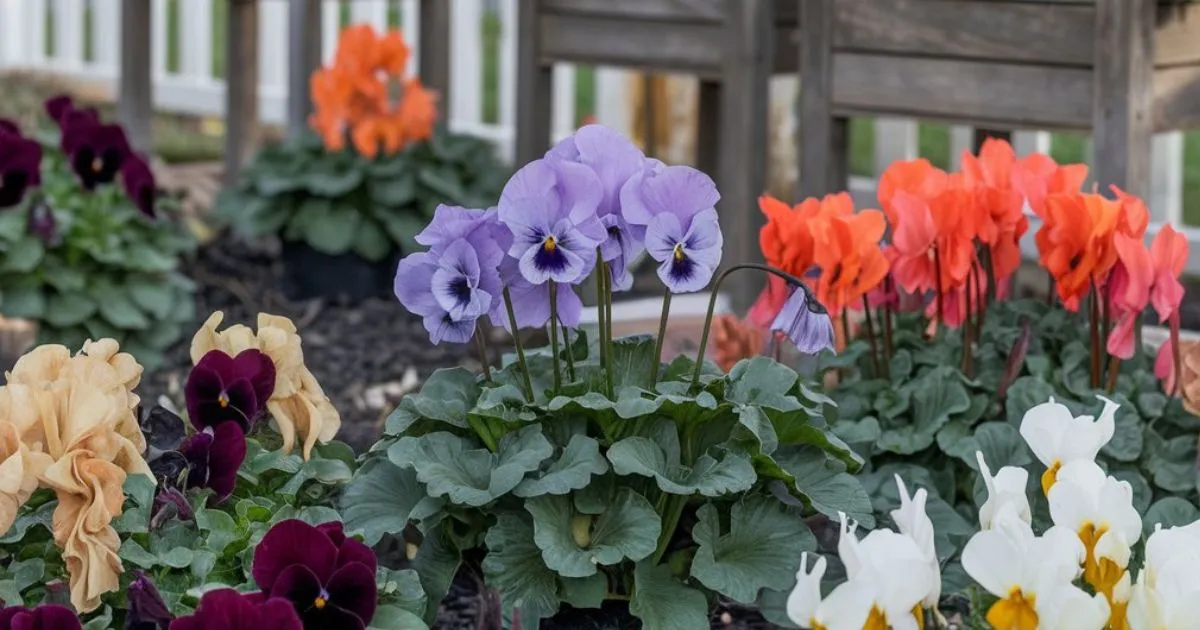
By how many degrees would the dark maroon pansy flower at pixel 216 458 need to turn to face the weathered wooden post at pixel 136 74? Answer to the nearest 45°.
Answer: approximately 135° to its right

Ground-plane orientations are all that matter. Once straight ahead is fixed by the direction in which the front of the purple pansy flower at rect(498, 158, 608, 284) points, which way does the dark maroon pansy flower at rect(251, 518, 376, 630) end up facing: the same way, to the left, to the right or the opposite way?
the same way

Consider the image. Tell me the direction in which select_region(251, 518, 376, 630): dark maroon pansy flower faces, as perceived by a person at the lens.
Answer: facing the viewer

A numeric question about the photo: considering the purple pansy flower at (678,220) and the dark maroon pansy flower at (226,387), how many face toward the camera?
2

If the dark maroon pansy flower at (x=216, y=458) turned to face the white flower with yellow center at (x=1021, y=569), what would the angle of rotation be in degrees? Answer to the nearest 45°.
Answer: approximately 90° to its left

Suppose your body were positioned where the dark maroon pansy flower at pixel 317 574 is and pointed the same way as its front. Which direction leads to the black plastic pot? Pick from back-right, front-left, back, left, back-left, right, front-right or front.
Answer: back

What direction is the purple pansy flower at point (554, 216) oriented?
toward the camera

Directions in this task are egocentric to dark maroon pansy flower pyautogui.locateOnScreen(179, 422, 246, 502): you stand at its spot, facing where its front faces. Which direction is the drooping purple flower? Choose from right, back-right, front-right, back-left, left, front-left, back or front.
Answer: back-left

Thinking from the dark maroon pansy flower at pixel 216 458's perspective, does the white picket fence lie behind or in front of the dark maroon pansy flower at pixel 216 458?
behind

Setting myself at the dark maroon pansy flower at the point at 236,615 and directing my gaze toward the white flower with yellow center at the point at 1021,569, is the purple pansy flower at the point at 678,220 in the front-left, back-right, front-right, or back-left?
front-left

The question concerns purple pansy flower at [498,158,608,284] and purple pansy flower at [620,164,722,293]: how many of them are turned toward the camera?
2

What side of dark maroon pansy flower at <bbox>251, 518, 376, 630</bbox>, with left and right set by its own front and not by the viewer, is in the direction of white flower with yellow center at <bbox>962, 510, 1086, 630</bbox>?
left

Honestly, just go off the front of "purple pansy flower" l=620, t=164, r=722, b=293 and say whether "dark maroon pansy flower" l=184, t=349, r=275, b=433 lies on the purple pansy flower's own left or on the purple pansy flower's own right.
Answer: on the purple pansy flower's own right

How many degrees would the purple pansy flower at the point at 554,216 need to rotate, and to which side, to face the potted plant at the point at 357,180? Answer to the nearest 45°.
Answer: approximately 180°

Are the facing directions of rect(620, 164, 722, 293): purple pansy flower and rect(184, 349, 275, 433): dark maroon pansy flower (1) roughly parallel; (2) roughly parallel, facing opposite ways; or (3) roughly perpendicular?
roughly parallel

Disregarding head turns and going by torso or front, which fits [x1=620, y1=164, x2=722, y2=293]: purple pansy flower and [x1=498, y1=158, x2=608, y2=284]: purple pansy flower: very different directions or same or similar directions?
same or similar directions
